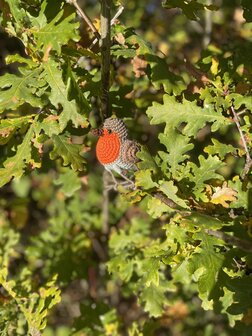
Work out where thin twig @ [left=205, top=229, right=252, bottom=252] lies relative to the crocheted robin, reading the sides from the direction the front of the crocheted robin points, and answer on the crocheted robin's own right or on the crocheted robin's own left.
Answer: on the crocheted robin's own left

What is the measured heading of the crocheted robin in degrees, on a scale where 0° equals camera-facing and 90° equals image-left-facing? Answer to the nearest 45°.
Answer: approximately 45°
